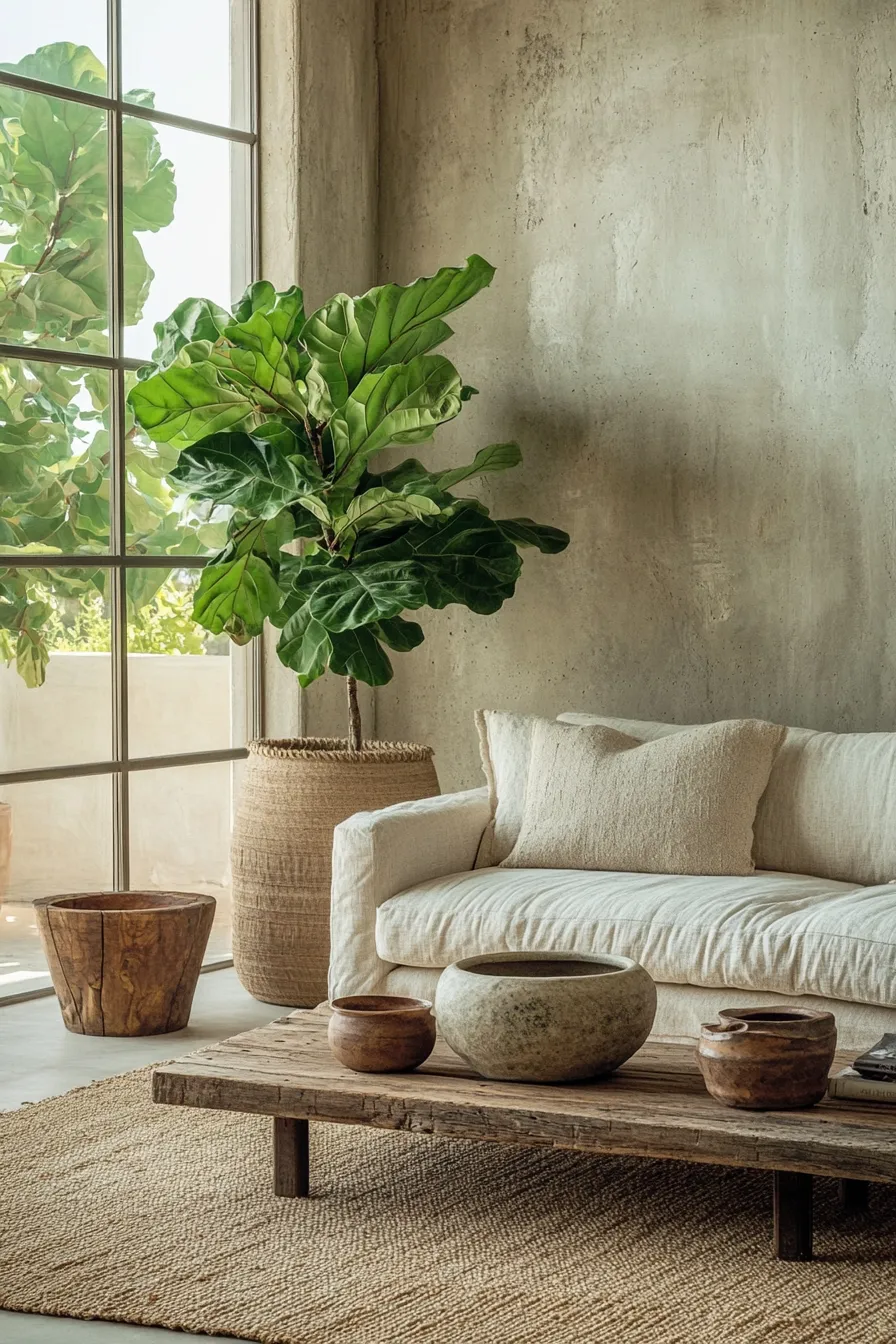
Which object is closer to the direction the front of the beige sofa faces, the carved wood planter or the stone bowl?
the stone bowl

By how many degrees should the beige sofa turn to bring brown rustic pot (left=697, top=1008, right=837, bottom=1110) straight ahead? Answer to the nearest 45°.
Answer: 0° — it already faces it

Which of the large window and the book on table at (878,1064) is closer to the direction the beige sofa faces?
the book on table

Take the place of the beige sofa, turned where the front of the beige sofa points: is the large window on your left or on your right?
on your right

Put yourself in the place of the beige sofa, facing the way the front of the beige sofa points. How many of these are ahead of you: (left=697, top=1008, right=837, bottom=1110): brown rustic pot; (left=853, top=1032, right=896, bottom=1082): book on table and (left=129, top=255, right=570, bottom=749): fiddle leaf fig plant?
2

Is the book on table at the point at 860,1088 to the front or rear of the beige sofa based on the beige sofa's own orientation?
to the front

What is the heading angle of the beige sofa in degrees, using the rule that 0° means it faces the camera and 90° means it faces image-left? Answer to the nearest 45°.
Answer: approximately 0°

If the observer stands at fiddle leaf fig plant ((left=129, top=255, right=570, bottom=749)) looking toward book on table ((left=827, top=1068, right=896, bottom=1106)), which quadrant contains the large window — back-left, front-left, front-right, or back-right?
back-right

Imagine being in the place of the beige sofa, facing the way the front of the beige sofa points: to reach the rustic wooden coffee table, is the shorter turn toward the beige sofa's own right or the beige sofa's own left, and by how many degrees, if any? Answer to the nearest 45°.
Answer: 0° — it already faces it

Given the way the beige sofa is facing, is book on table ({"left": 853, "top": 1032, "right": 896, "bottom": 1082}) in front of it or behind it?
in front

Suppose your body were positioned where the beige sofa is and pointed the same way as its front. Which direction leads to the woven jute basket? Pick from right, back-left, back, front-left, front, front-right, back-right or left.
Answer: back-right
